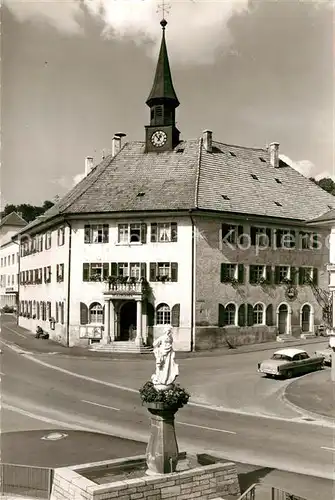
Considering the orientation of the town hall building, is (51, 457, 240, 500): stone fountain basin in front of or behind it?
in front

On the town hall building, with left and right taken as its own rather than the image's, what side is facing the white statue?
front

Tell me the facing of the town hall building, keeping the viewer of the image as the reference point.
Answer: facing the viewer

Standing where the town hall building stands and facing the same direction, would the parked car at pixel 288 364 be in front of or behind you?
in front
